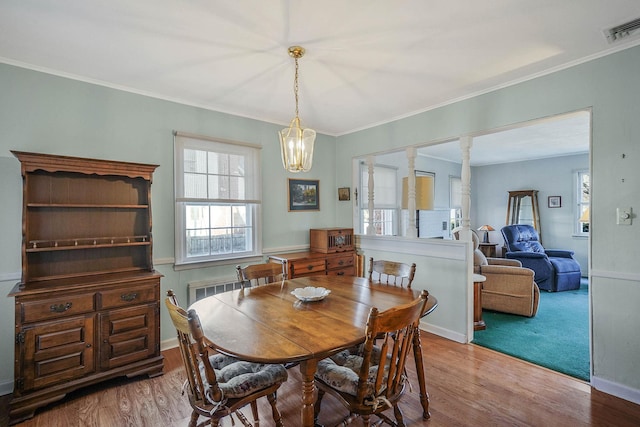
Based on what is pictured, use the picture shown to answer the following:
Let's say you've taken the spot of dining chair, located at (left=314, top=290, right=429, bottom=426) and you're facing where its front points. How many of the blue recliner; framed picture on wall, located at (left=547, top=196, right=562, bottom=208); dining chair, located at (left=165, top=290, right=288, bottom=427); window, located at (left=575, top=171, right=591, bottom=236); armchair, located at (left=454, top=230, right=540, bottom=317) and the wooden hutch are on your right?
4

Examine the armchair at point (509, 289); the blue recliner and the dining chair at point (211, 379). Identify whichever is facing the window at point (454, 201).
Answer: the dining chair

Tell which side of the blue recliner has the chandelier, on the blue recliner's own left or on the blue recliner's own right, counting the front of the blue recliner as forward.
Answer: on the blue recliner's own right

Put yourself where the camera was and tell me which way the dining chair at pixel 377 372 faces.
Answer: facing away from the viewer and to the left of the viewer

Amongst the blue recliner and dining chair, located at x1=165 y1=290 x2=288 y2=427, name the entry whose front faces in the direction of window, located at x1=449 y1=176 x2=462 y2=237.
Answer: the dining chair

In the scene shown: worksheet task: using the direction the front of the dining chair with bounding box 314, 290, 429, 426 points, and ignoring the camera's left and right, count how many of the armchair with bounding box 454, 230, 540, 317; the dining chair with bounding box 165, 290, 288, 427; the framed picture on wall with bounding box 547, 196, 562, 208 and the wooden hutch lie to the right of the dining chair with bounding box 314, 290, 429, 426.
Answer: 2

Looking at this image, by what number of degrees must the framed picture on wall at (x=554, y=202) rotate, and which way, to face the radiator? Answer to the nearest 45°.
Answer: approximately 45° to its right

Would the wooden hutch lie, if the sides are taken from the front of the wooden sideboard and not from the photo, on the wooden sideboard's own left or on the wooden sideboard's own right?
on the wooden sideboard's own right

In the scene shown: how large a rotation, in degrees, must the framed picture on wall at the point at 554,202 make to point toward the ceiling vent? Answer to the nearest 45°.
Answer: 0° — it already faces it

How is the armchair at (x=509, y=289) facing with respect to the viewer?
to the viewer's right
